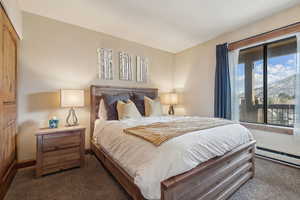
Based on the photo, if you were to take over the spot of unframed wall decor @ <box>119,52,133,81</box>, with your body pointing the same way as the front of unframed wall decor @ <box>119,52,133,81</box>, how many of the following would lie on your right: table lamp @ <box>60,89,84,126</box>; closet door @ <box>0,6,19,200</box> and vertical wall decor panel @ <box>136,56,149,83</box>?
2

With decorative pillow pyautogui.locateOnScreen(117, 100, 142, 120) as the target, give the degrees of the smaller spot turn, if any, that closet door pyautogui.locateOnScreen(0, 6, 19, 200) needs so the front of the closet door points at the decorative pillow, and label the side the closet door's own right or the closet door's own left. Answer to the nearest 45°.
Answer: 0° — it already faces it

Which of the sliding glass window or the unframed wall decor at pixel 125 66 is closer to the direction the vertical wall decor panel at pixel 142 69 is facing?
the sliding glass window

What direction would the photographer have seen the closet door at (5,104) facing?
facing to the right of the viewer

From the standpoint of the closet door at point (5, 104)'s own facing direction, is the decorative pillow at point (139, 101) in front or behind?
in front

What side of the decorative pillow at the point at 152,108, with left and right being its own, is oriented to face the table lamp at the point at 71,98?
right

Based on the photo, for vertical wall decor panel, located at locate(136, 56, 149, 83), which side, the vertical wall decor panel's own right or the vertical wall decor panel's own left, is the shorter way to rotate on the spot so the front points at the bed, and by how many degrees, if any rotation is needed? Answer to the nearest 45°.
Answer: approximately 45° to the vertical wall decor panel's own right

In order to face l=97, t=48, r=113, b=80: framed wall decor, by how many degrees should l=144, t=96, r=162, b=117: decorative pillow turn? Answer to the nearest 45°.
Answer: approximately 135° to its right

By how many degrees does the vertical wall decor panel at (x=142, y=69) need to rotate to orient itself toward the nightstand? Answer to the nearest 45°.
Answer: approximately 90° to its right

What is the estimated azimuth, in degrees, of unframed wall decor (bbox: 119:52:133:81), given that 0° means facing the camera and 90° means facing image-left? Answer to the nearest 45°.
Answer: approximately 315°

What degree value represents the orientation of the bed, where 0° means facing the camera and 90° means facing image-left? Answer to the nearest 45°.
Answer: approximately 315°

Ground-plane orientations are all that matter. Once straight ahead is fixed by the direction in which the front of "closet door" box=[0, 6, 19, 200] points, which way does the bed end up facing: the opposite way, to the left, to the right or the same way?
to the right

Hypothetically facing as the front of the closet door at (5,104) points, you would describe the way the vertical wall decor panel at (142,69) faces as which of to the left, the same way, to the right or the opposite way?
to the right

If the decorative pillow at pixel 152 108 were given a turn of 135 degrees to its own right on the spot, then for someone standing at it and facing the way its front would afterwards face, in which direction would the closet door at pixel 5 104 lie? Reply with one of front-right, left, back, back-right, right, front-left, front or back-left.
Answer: front-left
